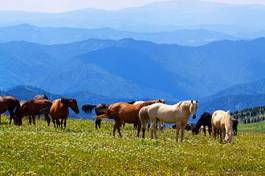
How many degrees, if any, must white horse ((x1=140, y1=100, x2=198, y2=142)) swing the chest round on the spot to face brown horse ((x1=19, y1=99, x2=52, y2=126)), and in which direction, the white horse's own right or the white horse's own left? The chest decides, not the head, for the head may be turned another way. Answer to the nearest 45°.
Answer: approximately 135° to the white horse's own left

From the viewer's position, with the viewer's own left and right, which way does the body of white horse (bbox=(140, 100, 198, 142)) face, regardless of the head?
facing to the right of the viewer

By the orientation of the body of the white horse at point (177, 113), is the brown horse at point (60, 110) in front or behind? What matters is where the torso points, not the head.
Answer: behind

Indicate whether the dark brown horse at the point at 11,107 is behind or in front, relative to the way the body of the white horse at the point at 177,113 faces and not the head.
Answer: behind
